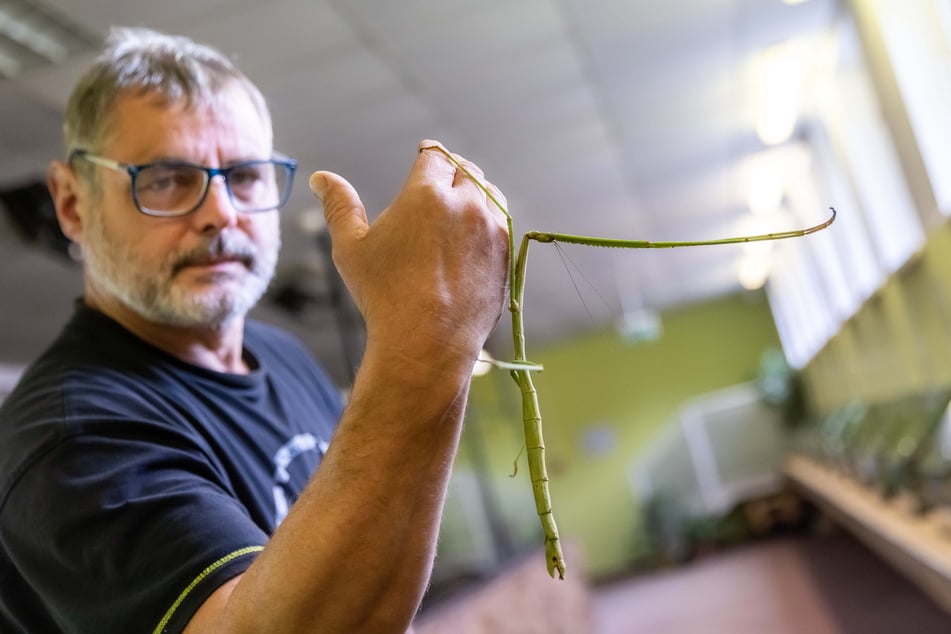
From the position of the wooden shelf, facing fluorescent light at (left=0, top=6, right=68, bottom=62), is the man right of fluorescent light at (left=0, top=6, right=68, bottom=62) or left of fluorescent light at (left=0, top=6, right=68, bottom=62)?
left

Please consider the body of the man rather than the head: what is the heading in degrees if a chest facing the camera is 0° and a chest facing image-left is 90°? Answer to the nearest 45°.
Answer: approximately 315°

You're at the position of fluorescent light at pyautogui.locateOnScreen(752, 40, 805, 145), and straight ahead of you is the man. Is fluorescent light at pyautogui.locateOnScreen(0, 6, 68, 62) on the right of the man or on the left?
right

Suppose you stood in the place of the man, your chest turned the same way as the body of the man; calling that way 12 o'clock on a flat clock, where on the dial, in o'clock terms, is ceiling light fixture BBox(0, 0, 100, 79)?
The ceiling light fixture is roughly at 7 o'clock from the man.

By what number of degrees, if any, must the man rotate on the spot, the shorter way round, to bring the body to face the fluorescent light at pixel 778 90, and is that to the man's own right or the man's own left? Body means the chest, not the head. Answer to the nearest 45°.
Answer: approximately 90° to the man's own left

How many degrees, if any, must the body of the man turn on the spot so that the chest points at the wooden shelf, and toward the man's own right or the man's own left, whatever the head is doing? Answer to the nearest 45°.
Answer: approximately 90° to the man's own left

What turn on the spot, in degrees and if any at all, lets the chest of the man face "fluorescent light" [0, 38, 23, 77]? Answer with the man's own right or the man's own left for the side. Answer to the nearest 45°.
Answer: approximately 135° to the man's own left
